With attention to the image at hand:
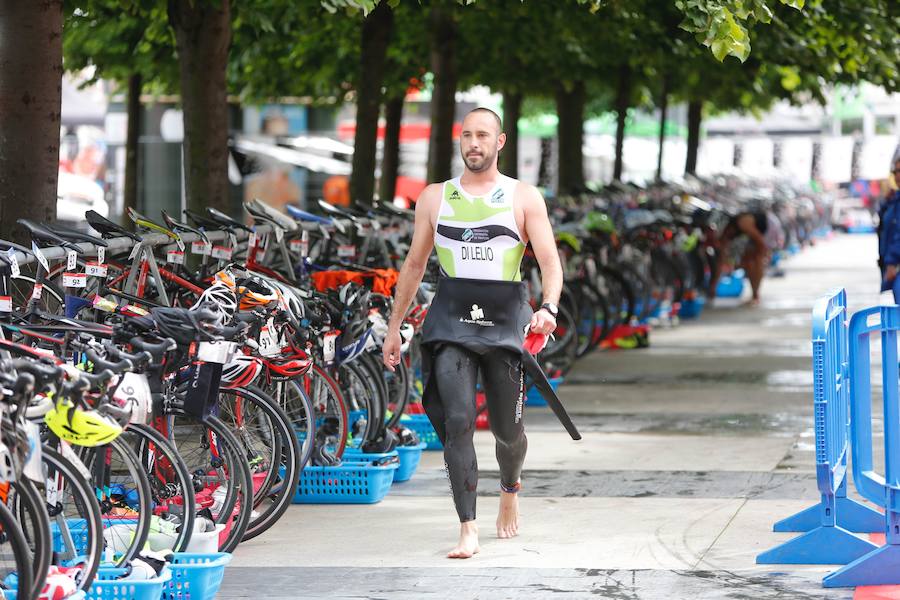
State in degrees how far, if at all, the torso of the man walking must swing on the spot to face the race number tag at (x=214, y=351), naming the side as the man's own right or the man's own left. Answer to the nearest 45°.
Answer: approximately 45° to the man's own right

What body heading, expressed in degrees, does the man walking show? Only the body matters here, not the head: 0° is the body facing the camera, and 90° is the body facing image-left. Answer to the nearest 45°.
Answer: approximately 0°

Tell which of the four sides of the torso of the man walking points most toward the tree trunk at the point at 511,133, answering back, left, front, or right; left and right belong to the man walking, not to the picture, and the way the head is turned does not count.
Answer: back

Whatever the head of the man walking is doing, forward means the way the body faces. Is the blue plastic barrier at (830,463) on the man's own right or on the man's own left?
on the man's own left

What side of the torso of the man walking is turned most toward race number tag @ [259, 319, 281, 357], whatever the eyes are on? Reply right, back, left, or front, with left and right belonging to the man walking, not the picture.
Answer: right

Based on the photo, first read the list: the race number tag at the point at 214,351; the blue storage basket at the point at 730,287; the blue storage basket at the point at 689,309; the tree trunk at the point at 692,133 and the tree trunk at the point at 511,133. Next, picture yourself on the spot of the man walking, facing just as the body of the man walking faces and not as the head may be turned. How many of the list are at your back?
4

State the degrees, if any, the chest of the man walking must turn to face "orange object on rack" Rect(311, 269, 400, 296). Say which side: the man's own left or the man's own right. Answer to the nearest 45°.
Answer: approximately 180°

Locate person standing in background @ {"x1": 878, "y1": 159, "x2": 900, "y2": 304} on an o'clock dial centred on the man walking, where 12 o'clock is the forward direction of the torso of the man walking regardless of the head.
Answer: The person standing in background is roughly at 7 o'clock from the man walking.

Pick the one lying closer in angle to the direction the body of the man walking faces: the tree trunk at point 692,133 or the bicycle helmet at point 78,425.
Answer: the bicycle helmet

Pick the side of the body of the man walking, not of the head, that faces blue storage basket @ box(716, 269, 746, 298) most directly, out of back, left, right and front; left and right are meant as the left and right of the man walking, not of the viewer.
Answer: back
